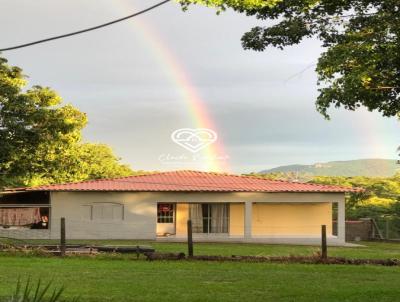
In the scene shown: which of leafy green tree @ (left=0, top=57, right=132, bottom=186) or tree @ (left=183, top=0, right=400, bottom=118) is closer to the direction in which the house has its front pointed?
the tree

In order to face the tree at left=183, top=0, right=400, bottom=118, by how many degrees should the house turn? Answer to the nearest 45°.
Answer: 0° — it already faces it

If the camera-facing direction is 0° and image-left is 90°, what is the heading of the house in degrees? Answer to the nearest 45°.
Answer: approximately 0°
